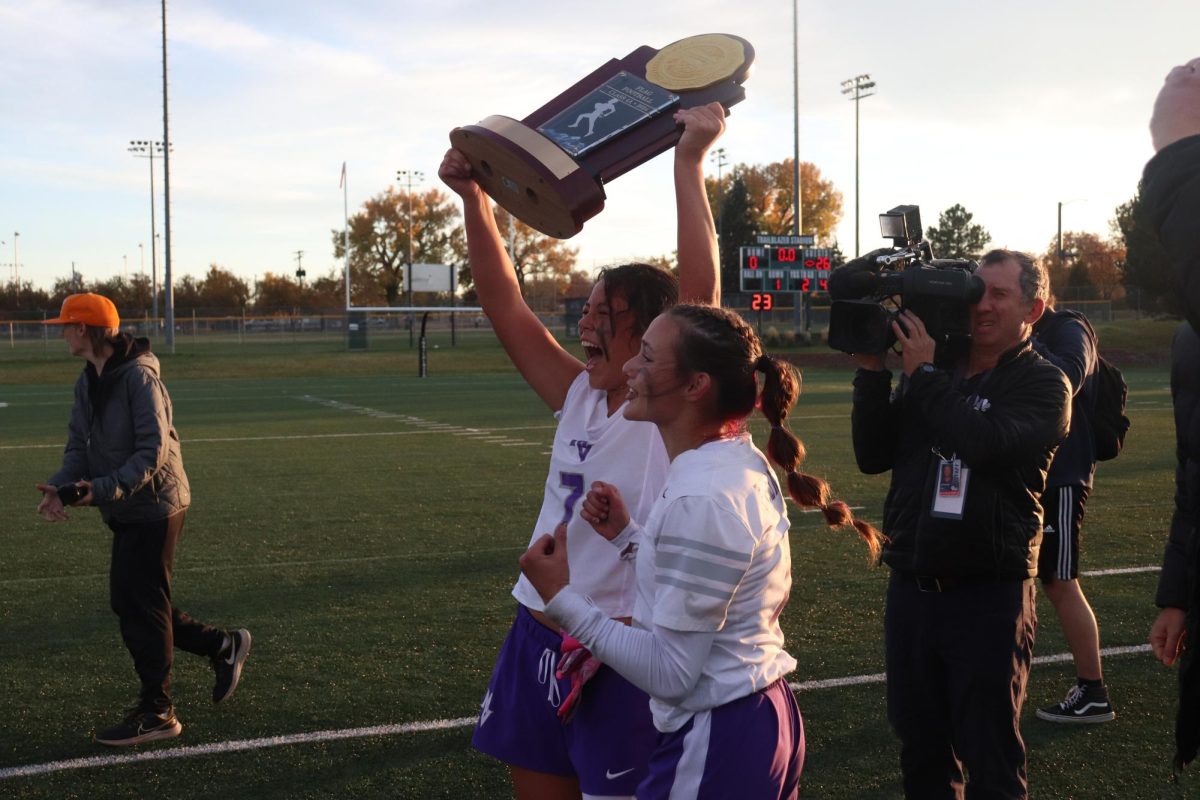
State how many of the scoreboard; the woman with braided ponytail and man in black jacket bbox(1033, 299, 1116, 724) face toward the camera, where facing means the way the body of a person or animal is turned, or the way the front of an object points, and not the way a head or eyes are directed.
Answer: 1

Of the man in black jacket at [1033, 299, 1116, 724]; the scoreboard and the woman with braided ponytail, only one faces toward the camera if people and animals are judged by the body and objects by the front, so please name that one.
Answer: the scoreboard

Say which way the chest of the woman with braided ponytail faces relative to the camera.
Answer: to the viewer's left

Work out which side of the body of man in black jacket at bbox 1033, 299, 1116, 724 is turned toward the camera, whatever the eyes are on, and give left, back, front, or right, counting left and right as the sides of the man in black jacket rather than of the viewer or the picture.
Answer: left

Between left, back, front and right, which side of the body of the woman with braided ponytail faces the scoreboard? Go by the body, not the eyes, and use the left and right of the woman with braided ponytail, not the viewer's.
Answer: right

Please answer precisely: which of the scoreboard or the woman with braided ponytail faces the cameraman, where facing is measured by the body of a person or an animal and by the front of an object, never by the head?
the scoreboard

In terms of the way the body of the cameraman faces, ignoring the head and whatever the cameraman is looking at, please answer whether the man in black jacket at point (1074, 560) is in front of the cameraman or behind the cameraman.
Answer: behind

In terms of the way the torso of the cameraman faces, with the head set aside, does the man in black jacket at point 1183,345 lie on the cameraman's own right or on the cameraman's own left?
on the cameraman's own left

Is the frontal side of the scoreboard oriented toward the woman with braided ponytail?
yes

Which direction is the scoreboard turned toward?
toward the camera

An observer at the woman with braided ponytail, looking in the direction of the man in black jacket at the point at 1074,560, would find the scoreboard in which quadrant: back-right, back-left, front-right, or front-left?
front-left
